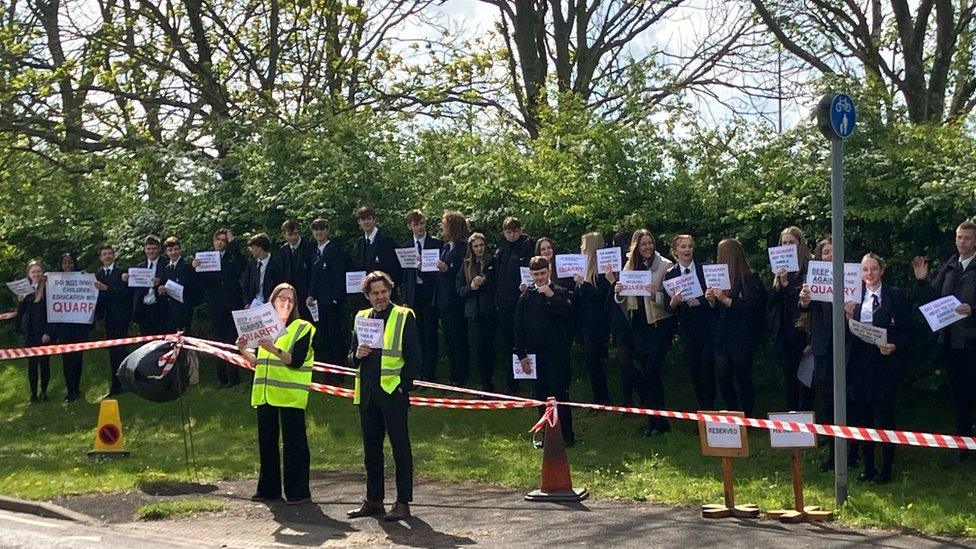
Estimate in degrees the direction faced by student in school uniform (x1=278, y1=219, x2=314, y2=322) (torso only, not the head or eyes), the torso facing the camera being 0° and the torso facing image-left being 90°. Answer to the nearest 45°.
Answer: approximately 0°

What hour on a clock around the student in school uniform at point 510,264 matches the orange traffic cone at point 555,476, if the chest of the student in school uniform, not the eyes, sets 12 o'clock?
The orange traffic cone is roughly at 12 o'clock from the student in school uniform.

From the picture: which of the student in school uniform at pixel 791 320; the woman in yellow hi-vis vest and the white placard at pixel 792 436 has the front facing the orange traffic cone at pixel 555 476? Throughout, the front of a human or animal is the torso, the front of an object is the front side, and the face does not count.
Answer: the student in school uniform

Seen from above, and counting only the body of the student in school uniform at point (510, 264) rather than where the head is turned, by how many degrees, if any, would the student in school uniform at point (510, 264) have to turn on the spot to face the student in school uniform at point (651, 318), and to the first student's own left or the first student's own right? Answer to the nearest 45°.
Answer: approximately 45° to the first student's own left

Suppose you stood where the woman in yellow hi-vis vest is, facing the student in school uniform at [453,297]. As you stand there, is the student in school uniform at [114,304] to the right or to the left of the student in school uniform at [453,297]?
left

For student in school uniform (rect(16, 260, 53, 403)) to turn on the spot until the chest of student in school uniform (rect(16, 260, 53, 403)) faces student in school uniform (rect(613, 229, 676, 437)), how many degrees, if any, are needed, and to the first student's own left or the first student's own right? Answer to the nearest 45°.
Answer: approximately 45° to the first student's own left

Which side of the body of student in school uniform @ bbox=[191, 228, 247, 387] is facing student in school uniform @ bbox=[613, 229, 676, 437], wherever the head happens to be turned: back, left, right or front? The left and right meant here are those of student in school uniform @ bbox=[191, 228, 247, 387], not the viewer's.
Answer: left

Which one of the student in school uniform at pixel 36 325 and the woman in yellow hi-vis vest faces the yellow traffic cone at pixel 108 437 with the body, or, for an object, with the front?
the student in school uniform

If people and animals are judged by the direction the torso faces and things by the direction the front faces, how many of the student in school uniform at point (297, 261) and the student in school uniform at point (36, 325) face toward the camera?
2

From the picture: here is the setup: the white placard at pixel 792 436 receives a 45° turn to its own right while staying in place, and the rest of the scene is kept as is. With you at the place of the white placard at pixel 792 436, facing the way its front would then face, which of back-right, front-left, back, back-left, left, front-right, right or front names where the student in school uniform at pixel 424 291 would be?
right

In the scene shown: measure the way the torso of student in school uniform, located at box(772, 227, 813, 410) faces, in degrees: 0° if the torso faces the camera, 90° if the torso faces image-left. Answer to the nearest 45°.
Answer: approximately 45°

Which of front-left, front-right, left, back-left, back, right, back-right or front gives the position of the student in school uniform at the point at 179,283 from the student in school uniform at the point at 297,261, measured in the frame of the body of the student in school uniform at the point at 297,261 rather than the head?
back-right

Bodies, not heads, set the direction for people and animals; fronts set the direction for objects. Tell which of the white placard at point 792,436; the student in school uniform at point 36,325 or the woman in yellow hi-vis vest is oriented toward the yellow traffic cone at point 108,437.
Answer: the student in school uniform
